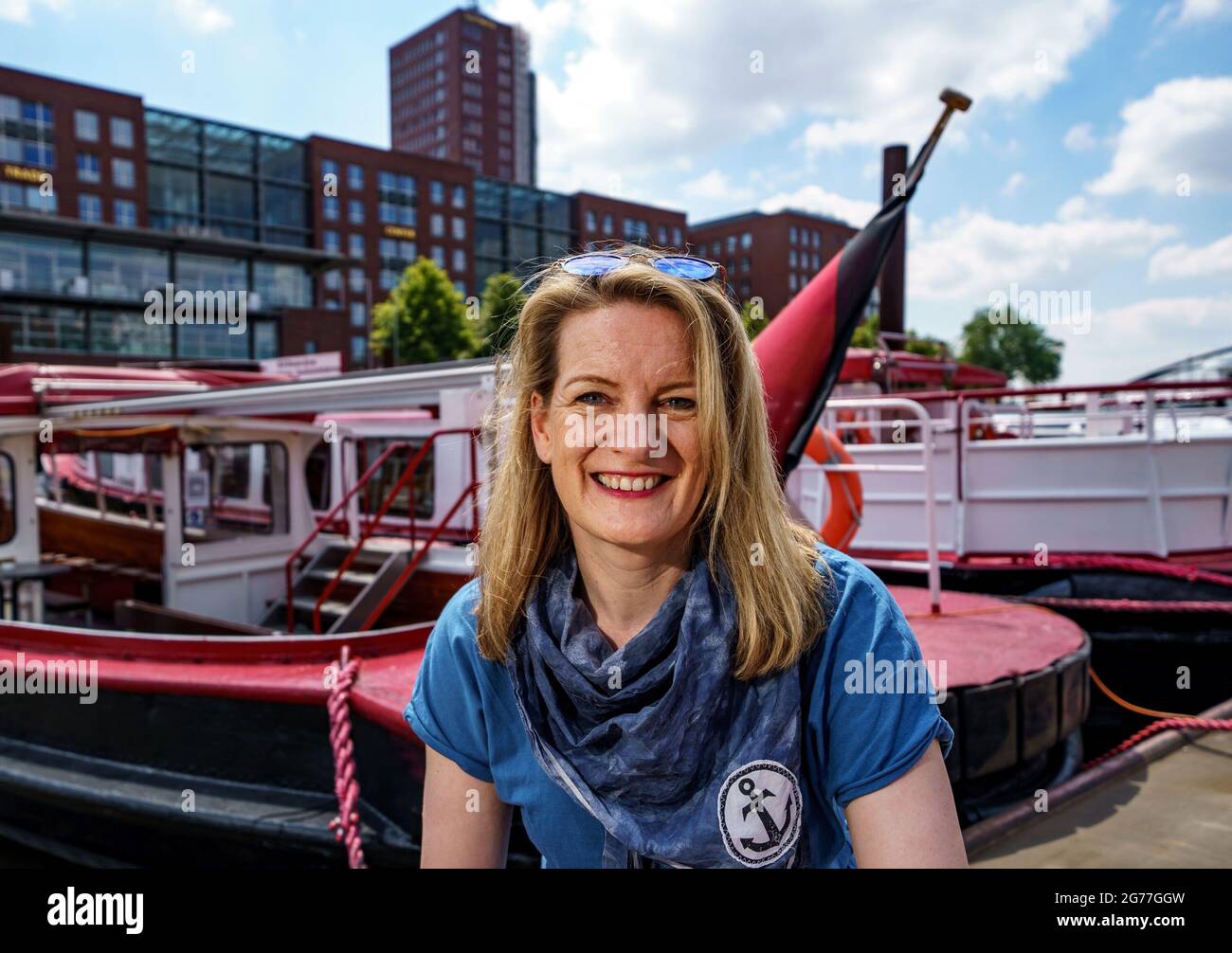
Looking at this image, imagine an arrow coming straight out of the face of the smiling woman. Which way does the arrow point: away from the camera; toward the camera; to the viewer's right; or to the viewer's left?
toward the camera

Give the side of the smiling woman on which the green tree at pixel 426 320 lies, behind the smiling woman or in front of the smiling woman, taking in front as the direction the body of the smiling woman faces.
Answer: behind

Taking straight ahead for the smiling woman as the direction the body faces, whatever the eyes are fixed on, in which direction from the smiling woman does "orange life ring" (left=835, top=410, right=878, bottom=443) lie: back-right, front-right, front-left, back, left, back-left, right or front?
back

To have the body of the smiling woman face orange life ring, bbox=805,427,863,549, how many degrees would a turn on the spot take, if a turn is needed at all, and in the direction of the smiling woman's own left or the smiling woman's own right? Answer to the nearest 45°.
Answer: approximately 180°

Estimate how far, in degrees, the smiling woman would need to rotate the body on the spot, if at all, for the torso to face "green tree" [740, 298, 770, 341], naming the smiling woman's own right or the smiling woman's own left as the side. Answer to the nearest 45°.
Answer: approximately 180°

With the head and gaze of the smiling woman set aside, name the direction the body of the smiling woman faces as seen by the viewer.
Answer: toward the camera

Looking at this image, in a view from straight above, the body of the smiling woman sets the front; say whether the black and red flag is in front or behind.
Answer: behind

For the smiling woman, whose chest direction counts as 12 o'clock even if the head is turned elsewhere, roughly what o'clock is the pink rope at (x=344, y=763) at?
The pink rope is roughly at 5 o'clock from the smiling woman.
